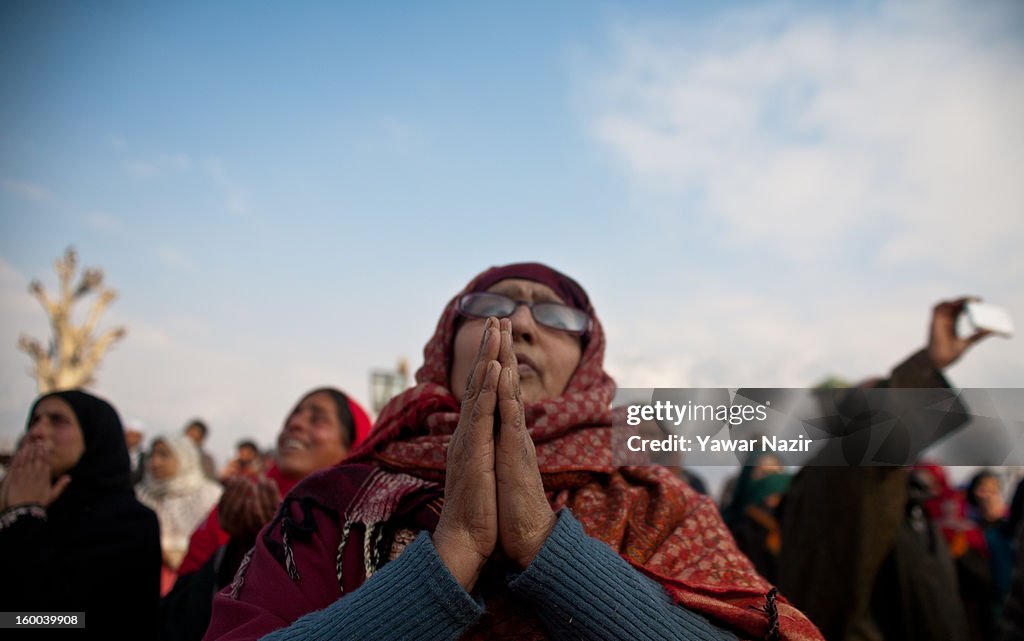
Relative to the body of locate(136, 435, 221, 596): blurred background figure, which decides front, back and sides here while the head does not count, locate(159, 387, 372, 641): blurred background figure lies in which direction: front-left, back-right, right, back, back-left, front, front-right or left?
front-left

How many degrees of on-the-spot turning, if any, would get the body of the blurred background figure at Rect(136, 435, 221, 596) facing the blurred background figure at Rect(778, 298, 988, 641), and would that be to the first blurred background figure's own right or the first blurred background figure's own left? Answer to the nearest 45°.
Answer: approximately 90° to the first blurred background figure's own left

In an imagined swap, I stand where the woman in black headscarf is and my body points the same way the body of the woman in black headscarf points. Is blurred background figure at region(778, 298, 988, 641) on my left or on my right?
on my left

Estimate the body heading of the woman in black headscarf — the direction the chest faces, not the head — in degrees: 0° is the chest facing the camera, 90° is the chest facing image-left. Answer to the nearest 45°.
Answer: approximately 45°

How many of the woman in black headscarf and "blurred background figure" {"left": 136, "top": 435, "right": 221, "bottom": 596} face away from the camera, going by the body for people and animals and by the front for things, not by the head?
0

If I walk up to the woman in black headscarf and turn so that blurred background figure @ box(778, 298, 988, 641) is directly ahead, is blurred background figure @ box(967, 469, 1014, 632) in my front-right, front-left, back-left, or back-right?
front-left

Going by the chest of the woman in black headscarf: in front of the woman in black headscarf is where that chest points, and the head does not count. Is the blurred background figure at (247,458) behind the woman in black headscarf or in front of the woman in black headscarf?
behind

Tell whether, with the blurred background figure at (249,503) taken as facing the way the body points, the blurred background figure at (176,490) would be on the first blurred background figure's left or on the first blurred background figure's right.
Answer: on the first blurred background figure's right

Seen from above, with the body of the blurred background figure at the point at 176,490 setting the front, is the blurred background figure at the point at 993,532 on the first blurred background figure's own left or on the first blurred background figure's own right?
on the first blurred background figure's own left

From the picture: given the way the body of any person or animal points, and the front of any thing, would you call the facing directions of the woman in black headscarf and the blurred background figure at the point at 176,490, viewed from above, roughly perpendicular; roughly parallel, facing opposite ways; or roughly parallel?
roughly parallel

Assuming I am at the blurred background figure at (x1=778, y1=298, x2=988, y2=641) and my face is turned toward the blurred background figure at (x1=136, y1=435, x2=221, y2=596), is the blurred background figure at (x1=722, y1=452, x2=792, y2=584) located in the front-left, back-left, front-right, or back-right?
front-right
